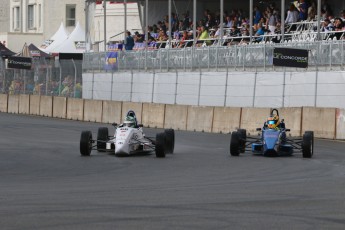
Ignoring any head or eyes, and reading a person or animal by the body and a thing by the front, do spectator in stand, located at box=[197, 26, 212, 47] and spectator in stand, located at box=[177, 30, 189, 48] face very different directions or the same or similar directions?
same or similar directions

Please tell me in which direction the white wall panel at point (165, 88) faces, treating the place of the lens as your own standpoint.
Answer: facing the viewer

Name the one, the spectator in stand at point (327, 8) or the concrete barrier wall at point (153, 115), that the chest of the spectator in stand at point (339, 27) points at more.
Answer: the concrete barrier wall

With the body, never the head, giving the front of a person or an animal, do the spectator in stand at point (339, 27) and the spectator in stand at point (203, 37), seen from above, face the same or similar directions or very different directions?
same or similar directions

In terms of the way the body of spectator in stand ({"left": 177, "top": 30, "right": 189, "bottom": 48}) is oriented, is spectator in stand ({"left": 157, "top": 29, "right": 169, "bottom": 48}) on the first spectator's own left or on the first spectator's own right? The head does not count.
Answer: on the first spectator's own right

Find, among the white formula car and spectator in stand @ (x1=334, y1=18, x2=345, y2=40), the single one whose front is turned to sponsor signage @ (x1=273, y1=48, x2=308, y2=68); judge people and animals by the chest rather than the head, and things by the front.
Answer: the spectator in stand
